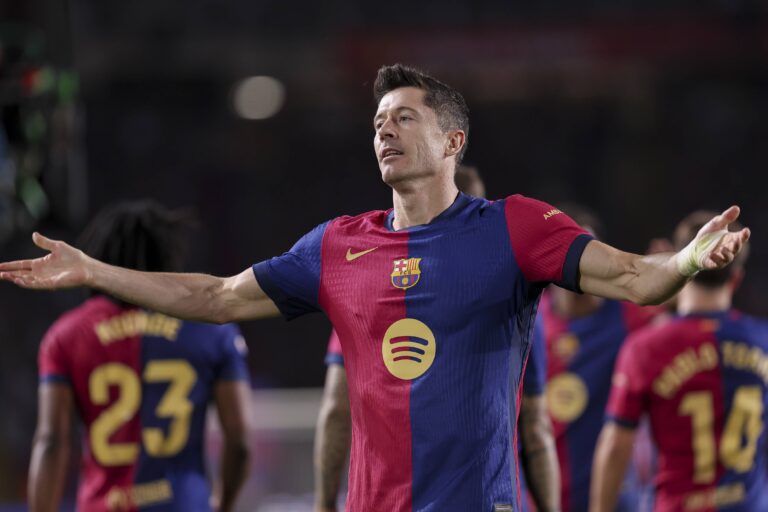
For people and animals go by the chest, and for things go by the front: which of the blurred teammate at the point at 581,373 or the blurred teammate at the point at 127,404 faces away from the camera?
the blurred teammate at the point at 127,404

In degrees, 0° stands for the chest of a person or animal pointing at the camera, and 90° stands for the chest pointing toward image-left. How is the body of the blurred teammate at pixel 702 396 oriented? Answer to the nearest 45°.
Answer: approximately 180°

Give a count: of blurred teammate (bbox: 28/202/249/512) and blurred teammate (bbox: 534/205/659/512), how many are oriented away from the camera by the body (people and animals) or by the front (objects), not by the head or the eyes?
1

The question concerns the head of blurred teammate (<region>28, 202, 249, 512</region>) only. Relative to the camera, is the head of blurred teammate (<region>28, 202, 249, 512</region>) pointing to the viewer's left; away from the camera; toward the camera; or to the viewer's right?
away from the camera

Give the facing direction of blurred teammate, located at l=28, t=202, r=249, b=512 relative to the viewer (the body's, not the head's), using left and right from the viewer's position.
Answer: facing away from the viewer

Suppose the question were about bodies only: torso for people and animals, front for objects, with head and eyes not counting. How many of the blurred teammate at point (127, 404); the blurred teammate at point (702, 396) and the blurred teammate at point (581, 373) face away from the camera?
2

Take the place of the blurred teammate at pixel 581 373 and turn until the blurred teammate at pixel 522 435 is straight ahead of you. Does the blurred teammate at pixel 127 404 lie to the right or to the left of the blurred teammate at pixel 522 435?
right

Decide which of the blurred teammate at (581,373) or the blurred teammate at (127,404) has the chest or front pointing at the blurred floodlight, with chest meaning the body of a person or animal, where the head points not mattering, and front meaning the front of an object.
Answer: the blurred teammate at (127,404)

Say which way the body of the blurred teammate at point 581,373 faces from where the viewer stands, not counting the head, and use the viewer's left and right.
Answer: facing the viewer and to the left of the viewer

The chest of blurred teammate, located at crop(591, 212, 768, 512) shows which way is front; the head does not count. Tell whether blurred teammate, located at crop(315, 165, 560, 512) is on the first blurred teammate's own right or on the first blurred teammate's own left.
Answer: on the first blurred teammate's own left

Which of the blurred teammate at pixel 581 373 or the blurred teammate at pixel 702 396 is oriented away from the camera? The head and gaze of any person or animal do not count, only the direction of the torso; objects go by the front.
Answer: the blurred teammate at pixel 702 396
